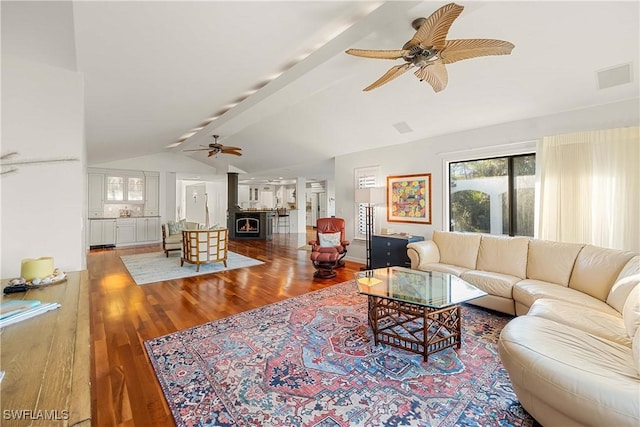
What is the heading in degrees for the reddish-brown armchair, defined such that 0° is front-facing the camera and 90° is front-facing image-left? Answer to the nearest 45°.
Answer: approximately 0°

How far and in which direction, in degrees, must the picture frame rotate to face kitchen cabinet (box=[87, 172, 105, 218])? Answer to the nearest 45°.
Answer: approximately 45° to its right

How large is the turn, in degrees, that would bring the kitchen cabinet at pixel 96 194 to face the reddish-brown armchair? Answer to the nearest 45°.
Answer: approximately 45° to its left

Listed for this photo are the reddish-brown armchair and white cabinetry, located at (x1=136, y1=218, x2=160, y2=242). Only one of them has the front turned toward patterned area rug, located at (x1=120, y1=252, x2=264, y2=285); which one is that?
the white cabinetry

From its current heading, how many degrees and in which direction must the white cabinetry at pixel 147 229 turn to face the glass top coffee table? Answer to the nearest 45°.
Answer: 0° — it already faces it
